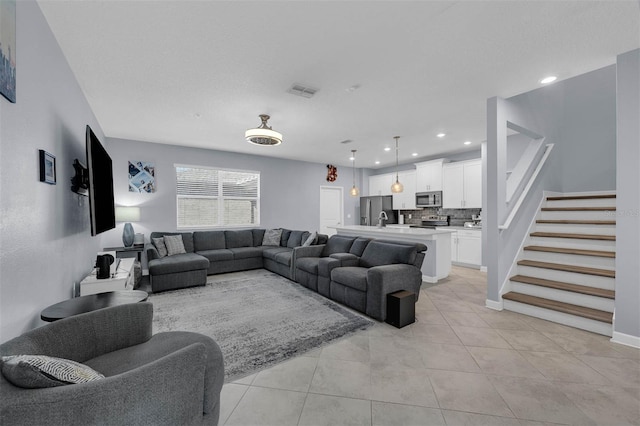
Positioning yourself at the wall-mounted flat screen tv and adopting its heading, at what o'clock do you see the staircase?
The staircase is roughly at 1 o'clock from the wall-mounted flat screen tv.

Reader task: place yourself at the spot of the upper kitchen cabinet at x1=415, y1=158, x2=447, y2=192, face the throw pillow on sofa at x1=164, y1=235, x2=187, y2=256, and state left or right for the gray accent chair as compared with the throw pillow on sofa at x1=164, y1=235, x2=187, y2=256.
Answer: left

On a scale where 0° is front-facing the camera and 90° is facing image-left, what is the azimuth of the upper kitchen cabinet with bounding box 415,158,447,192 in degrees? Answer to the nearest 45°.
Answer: approximately 45°

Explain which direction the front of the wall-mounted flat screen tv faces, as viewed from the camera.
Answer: facing to the right of the viewer

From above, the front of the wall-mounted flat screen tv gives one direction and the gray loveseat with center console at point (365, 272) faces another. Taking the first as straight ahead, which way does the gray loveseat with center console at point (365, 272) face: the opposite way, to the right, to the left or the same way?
the opposite way

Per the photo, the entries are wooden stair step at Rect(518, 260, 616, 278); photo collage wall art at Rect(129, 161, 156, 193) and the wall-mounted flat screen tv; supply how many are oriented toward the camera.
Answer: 2

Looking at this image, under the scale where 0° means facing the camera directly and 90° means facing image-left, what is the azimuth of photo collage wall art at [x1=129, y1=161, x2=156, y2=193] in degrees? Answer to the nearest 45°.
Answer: approximately 0°

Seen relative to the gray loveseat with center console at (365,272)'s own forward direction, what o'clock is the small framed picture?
The small framed picture is roughly at 12 o'clock from the gray loveseat with center console.
